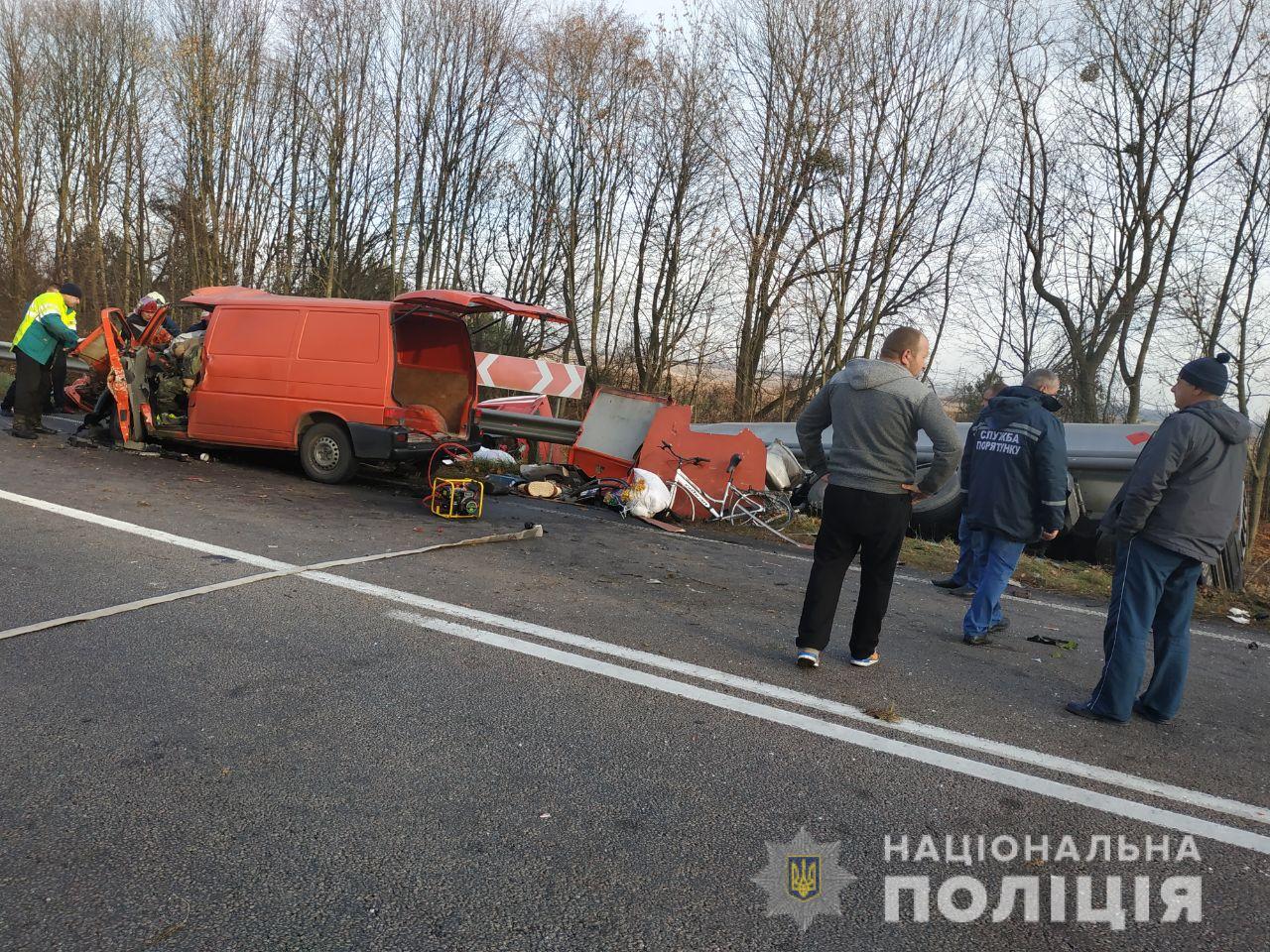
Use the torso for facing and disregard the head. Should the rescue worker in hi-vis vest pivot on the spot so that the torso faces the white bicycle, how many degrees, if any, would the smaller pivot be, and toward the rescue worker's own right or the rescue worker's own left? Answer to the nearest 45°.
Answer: approximately 45° to the rescue worker's own right

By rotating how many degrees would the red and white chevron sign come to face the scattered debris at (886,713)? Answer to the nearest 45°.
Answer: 0° — it already faces it

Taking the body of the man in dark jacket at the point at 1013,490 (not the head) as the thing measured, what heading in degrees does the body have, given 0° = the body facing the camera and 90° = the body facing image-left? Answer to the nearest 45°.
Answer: approximately 225°

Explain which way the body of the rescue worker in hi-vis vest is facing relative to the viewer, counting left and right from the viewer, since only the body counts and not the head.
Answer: facing to the right of the viewer

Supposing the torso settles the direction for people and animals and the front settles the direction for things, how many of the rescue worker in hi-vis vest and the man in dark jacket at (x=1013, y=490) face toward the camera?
0

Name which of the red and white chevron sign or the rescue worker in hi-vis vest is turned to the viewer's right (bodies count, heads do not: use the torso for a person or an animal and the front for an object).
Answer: the rescue worker in hi-vis vest

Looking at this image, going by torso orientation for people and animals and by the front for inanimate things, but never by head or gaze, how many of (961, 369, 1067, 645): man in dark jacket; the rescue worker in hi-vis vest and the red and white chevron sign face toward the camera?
1

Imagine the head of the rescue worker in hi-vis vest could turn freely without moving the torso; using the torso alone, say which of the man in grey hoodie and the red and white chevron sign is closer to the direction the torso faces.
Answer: the red and white chevron sign

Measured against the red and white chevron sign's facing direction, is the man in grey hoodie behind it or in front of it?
in front

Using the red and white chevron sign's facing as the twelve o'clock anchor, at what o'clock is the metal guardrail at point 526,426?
The metal guardrail is roughly at 12 o'clock from the red and white chevron sign.

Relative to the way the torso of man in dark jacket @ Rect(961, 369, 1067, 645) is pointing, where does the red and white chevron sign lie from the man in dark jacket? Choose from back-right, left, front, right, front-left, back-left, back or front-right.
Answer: left

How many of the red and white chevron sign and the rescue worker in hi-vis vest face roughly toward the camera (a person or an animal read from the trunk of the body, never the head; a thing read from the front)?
1
